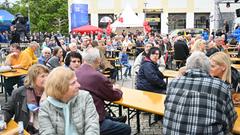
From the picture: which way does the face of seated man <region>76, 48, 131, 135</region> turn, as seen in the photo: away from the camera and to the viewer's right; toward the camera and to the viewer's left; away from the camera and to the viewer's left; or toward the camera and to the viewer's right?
away from the camera and to the viewer's right

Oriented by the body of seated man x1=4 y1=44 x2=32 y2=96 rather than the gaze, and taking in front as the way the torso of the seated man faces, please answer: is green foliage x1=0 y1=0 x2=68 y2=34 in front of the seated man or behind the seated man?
behind

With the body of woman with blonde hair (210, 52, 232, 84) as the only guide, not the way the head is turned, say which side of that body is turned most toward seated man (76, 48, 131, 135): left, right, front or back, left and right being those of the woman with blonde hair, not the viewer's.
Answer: front

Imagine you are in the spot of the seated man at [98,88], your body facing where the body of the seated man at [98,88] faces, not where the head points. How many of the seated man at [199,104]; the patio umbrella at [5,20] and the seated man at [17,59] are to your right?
1

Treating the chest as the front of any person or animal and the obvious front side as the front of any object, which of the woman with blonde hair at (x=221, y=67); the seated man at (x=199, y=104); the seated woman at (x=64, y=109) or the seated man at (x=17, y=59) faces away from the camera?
the seated man at (x=199, y=104)

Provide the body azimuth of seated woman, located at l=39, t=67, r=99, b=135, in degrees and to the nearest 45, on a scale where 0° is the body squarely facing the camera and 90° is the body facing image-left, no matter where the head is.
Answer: approximately 0°

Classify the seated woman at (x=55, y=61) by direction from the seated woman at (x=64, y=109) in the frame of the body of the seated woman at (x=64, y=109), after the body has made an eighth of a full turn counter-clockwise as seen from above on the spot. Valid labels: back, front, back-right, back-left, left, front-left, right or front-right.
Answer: back-left

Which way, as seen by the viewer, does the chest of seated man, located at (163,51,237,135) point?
away from the camera
